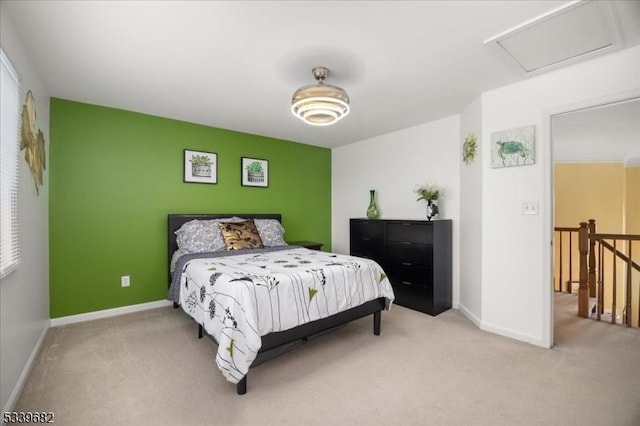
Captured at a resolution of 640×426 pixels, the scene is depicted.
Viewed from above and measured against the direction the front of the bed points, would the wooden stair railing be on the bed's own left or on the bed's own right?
on the bed's own left

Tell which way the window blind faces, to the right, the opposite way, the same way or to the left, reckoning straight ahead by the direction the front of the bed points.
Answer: to the left

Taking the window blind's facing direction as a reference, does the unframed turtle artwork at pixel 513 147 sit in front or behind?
in front

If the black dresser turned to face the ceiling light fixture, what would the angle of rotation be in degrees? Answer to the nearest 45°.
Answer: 0° — it already faces it

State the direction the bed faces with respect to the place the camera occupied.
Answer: facing the viewer and to the right of the viewer

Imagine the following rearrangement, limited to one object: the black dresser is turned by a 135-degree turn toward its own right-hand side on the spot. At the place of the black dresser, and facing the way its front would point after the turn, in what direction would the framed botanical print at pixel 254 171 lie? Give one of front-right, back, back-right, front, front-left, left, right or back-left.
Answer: left

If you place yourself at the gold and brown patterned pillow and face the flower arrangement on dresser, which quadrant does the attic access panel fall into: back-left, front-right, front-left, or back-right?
front-right

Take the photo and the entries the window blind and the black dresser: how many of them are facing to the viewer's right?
1

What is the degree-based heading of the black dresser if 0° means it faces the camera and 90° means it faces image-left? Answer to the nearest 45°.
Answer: approximately 45°

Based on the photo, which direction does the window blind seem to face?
to the viewer's right

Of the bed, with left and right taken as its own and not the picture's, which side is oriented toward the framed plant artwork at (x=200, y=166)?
back
